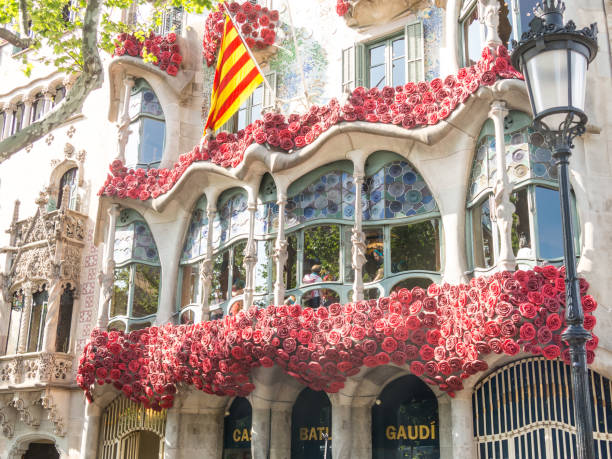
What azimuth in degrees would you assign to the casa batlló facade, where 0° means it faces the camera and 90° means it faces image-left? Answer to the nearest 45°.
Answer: approximately 45°

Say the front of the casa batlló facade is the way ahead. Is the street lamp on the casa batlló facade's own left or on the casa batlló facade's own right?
on the casa batlló facade's own left
